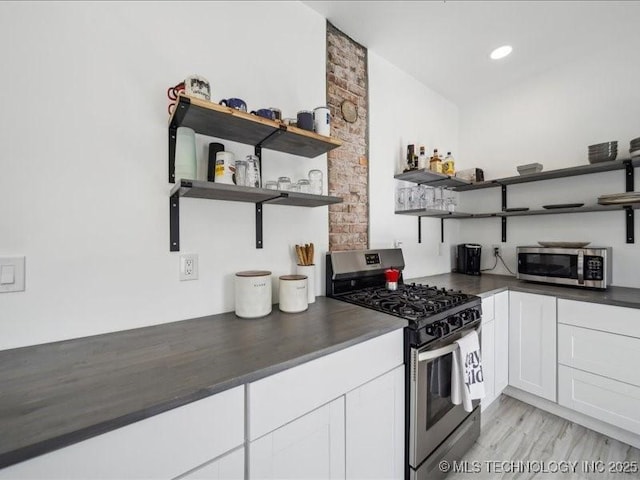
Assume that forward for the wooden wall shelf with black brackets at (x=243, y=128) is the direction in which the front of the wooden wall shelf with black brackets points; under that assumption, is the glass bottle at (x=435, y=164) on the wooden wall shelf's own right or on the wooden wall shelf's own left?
on the wooden wall shelf's own left

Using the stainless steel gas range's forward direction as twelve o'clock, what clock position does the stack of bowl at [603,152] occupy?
The stack of bowl is roughly at 9 o'clock from the stainless steel gas range.

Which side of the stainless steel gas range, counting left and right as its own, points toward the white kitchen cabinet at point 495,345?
left

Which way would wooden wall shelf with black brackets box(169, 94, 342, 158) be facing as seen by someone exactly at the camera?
facing the viewer and to the right of the viewer

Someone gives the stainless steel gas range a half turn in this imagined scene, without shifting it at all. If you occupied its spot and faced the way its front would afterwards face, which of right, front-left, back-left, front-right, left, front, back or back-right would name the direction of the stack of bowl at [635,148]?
right

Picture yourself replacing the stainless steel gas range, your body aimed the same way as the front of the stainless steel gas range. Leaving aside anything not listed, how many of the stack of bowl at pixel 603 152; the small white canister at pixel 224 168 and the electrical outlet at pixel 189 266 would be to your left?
1

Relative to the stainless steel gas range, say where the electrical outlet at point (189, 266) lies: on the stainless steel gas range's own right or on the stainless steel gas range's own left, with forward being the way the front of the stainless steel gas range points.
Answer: on the stainless steel gas range's own right

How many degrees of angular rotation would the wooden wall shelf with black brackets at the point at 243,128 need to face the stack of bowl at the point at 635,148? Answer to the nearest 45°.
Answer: approximately 45° to its left
